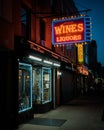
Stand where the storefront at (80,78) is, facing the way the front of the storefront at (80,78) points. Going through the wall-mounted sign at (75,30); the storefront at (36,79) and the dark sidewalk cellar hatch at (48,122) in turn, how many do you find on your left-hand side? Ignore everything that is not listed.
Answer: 0

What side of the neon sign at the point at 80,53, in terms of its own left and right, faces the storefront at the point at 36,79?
front

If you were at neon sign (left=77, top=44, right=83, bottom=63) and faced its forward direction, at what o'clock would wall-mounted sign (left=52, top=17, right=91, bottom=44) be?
The wall-mounted sign is roughly at 12 o'clock from the neon sign.

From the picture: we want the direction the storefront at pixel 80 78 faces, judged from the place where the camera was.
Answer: facing the viewer and to the right of the viewer

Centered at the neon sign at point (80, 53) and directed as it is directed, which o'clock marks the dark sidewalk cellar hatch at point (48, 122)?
The dark sidewalk cellar hatch is roughly at 12 o'clock from the neon sign.

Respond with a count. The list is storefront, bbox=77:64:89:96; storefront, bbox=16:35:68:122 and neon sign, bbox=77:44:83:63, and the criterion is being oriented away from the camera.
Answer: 0

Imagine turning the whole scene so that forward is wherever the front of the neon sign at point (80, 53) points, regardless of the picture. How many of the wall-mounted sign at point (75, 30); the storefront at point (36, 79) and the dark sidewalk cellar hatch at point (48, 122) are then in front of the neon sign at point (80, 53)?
3

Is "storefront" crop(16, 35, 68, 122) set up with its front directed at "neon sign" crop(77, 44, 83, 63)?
no

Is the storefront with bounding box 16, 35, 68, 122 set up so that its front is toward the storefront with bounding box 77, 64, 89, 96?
no

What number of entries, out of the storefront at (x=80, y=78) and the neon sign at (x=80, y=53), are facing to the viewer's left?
0

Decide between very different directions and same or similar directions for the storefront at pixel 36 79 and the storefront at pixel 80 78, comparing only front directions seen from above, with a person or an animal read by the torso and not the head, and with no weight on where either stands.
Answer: same or similar directions

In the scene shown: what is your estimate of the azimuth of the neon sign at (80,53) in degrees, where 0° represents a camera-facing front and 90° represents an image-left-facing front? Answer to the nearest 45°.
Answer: approximately 0°

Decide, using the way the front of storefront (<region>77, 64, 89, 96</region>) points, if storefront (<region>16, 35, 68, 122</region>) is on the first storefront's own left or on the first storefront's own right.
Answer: on the first storefront's own right

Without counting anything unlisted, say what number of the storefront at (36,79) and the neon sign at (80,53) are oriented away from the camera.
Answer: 0

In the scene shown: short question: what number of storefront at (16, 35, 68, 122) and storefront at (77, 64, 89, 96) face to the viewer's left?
0
